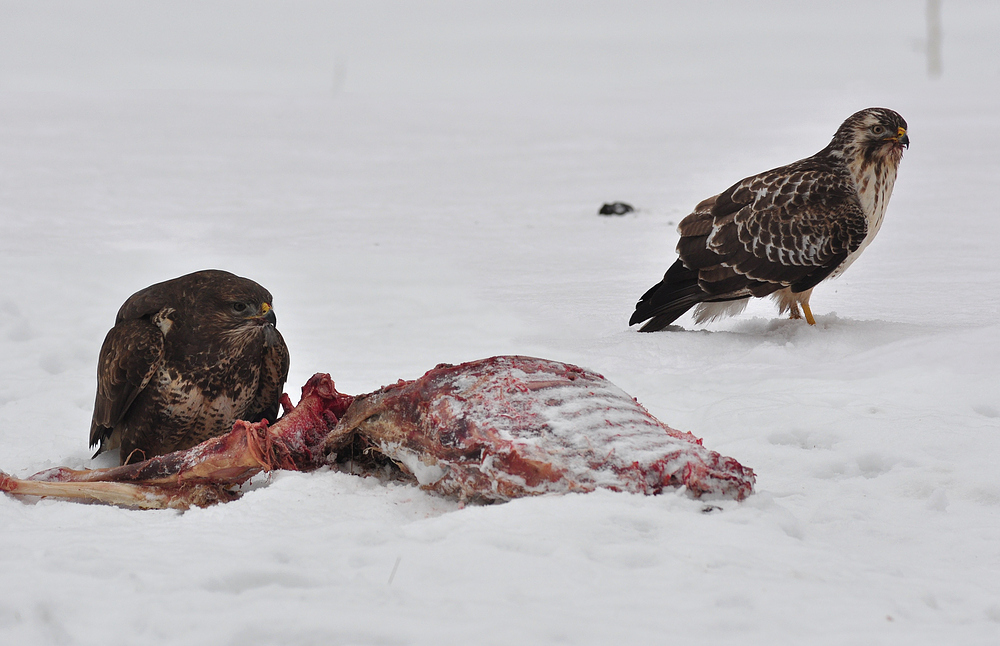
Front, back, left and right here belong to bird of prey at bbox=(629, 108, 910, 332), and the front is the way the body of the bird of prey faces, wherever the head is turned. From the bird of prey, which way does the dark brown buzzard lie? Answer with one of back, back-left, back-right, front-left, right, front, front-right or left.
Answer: back-right

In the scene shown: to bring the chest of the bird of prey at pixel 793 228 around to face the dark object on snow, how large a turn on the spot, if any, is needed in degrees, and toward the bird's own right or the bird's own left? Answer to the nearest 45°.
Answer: approximately 90° to the bird's own left

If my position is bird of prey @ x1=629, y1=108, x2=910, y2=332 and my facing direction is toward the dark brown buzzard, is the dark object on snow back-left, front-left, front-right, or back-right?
back-right

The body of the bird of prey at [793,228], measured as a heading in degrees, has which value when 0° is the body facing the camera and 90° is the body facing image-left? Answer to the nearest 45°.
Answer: approximately 270°

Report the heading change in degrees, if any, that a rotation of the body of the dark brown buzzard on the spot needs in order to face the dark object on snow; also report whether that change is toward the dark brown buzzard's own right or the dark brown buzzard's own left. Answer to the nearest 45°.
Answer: approximately 90° to the dark brown buzzard's own left

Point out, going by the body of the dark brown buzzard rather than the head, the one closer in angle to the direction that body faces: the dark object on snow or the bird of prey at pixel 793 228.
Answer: the bird of prey

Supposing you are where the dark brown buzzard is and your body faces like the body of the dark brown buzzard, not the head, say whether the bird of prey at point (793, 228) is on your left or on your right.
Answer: on your left

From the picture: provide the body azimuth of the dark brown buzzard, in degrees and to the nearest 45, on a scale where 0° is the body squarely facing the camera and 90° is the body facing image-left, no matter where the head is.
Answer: approximately 315°
